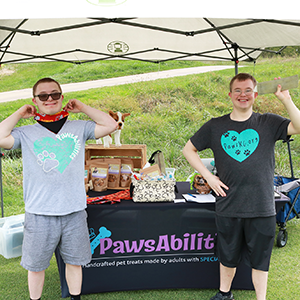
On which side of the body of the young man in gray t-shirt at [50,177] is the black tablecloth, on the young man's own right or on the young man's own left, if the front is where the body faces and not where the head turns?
on the young man's own left

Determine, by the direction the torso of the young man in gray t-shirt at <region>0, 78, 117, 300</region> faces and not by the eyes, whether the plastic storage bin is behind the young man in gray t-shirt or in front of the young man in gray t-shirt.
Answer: behind

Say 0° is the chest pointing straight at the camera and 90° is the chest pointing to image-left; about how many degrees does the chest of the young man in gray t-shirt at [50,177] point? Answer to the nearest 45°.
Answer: approximately 0°

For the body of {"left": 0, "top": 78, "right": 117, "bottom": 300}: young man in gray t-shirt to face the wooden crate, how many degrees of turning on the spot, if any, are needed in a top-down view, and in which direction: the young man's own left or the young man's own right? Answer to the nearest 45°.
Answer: approximately 135° to the young man's own left

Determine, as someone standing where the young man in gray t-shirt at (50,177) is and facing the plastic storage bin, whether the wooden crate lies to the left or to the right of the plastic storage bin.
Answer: right
